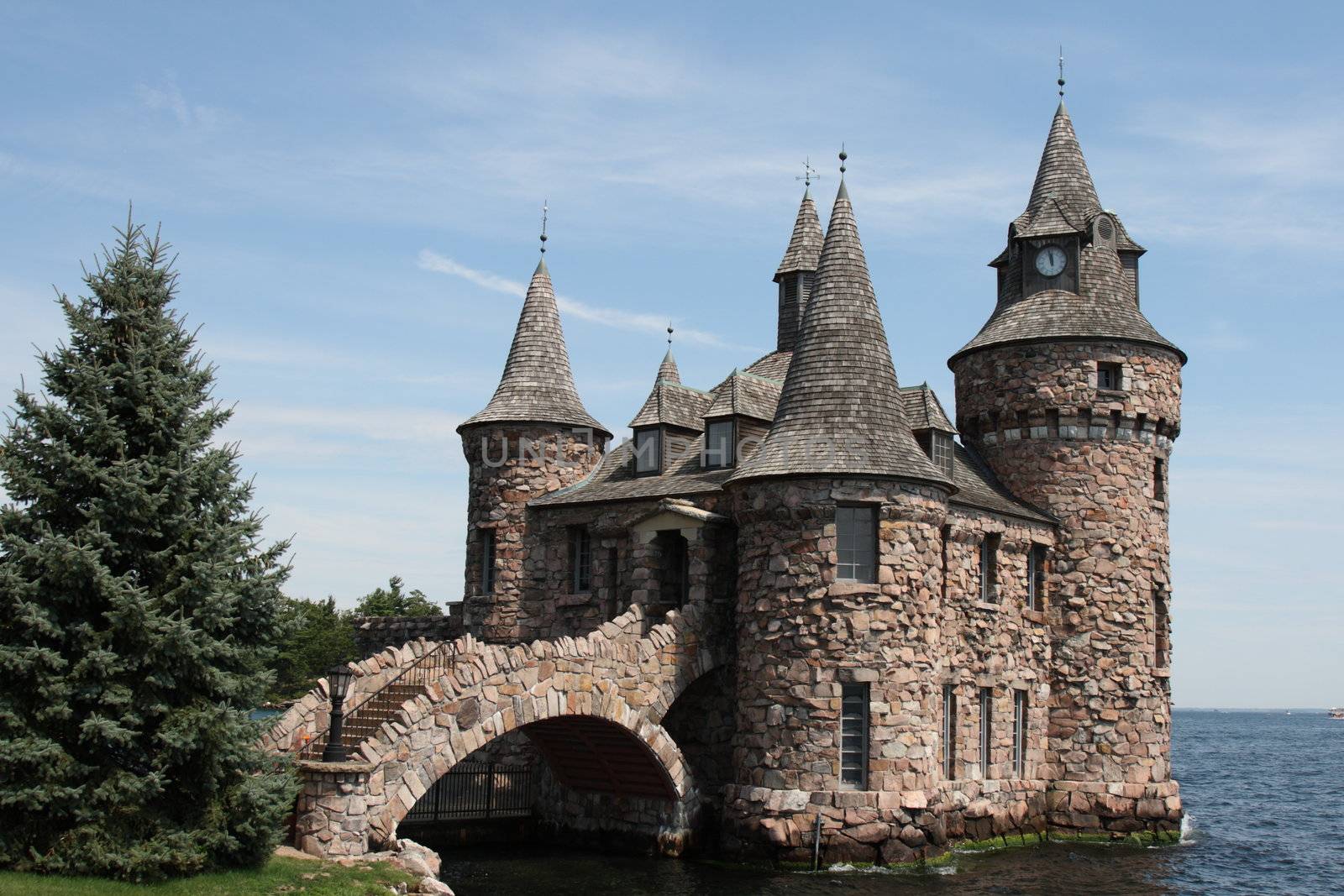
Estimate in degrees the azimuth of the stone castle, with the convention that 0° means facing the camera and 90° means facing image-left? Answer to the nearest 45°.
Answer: approximately 45°
